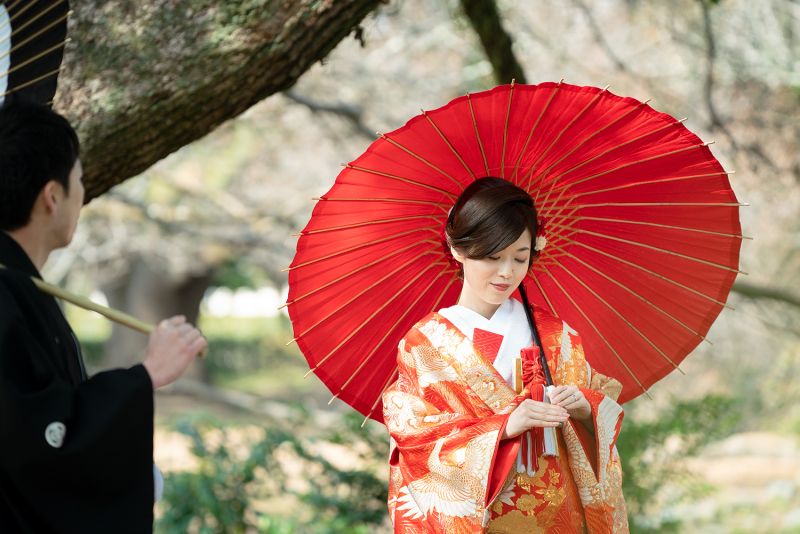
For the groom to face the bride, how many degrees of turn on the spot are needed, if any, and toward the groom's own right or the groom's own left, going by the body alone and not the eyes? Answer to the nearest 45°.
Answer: approximately 45° to the groom's own right

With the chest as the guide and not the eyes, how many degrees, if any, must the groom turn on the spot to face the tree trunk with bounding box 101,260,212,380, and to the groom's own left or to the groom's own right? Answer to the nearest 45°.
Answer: approximately 45° to the groom's own left

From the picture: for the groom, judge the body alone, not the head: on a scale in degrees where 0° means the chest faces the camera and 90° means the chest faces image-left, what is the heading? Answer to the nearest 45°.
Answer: approximately 225°

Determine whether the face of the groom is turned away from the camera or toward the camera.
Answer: away from the camera
